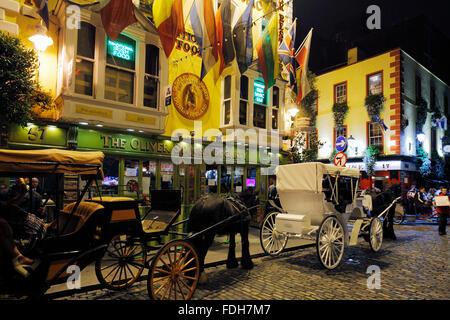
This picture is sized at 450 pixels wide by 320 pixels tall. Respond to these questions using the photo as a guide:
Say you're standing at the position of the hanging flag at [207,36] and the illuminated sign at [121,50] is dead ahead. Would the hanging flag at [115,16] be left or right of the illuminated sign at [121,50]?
left

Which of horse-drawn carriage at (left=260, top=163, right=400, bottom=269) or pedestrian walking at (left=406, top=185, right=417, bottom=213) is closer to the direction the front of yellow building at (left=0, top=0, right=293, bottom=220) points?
the horse-drawn carriage

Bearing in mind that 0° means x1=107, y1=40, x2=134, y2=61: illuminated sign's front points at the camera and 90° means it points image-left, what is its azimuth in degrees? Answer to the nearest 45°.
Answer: approximately 315°

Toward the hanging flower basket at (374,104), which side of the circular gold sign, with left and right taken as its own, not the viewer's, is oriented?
left

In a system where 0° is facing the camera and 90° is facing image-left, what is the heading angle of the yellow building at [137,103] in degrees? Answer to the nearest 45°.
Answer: approximately 315°

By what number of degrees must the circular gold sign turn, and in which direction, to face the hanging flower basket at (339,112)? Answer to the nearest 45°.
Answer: approximately 90° to its left

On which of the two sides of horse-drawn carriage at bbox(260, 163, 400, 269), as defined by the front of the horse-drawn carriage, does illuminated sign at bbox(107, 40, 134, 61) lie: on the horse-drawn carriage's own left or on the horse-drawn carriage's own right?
on the horse-drawn carriage's own left

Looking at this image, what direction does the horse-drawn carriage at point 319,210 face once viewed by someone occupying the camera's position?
facing away from the viewer and to the right of the viewer

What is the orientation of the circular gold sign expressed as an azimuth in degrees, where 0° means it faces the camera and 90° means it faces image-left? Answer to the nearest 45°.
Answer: approximately 315°

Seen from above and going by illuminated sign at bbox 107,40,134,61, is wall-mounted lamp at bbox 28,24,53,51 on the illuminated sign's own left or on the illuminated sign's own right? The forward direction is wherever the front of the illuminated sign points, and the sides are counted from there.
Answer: on the illuminated sign's own right
